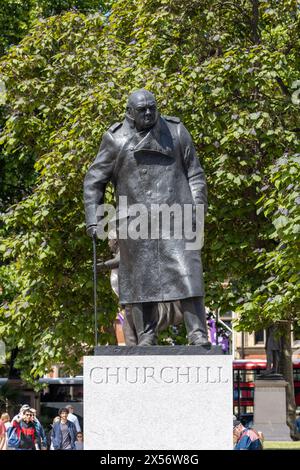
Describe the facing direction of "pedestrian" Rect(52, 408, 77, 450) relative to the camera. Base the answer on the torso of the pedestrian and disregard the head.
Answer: toward the camera

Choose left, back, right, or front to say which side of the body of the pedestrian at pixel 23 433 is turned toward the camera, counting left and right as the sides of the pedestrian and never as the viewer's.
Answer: front

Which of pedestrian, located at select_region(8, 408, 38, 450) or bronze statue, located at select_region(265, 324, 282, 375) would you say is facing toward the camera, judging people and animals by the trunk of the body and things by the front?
the pedestrian

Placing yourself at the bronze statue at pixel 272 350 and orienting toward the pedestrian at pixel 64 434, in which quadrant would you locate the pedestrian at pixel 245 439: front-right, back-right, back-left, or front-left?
front-left

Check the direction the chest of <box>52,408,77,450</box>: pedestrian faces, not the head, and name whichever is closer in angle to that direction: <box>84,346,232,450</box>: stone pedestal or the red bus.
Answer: the stone pedestal

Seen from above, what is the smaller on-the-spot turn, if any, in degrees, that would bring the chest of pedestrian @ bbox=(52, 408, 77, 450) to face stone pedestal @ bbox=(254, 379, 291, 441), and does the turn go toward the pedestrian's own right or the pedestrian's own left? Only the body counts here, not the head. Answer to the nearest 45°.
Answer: approximately 135° to the pedestrian's own left
